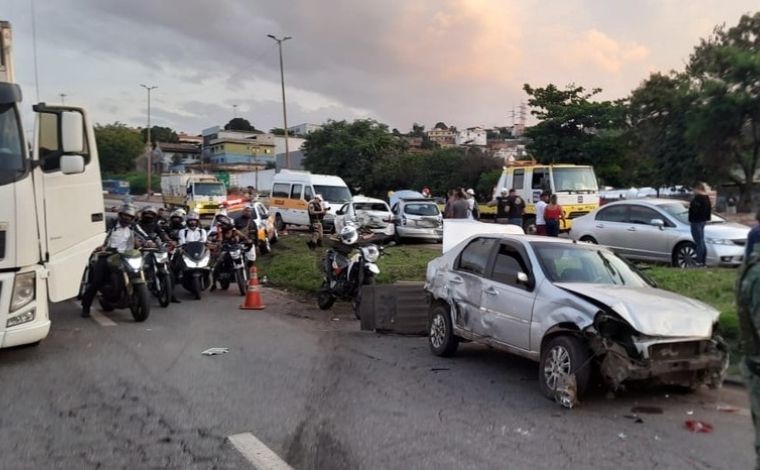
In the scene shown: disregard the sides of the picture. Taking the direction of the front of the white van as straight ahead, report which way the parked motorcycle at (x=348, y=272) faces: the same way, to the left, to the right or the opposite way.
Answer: the same way

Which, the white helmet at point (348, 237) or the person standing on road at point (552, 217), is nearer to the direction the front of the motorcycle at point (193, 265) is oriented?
the white helmet

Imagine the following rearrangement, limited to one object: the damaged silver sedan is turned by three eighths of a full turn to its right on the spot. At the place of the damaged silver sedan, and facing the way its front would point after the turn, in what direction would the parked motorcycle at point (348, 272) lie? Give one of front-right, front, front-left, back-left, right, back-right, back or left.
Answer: front-right

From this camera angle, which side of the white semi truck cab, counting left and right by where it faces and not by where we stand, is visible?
front

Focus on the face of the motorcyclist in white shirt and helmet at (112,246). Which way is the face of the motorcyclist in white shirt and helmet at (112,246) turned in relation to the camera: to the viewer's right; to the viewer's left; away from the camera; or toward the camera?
toward the camera

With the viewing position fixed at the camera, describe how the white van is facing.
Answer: facing the viewer and to the right of the viewer

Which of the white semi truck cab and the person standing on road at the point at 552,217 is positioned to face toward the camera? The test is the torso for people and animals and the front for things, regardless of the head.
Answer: the white semi truck cab

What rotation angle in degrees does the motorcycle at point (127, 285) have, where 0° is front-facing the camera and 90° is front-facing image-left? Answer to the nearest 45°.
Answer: approximately 315°

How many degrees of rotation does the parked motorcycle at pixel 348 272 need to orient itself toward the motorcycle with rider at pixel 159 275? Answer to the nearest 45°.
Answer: approximately 135° to its right

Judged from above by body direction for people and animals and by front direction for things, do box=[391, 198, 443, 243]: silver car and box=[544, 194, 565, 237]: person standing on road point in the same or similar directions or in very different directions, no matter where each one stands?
same or similar directions

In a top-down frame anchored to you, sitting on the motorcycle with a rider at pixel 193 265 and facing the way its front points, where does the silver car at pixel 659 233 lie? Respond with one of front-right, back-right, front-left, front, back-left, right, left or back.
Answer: left

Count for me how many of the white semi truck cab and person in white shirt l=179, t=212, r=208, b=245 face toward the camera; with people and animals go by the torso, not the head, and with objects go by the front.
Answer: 2
